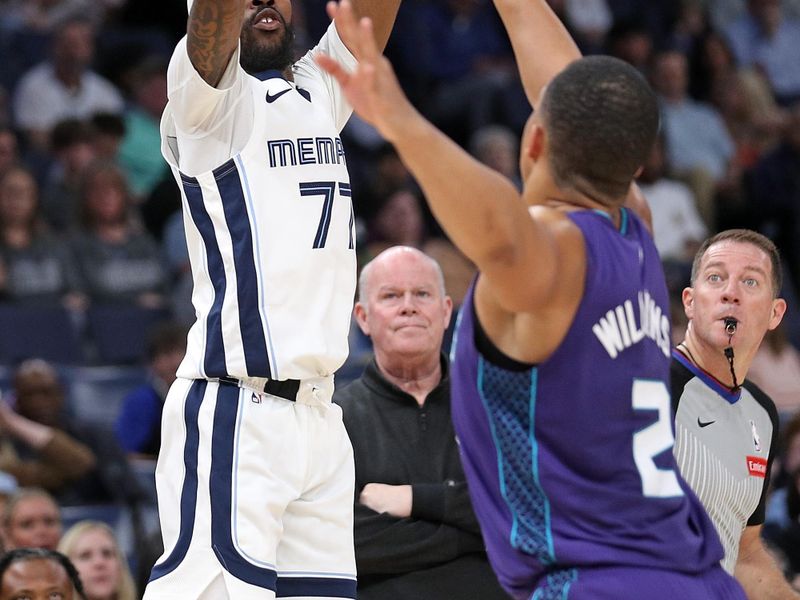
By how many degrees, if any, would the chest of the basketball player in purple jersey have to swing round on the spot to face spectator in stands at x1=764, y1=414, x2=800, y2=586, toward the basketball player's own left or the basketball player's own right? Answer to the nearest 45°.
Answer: approximately 45° to the basketball player's own right

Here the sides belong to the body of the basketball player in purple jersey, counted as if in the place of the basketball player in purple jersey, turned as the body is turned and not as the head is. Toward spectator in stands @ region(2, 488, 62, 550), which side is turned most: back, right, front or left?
front

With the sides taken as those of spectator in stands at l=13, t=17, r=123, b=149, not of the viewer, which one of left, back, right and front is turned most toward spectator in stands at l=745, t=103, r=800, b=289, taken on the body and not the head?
left

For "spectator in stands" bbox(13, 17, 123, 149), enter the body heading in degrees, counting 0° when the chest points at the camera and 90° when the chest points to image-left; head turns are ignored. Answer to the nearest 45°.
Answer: approximately 0°
